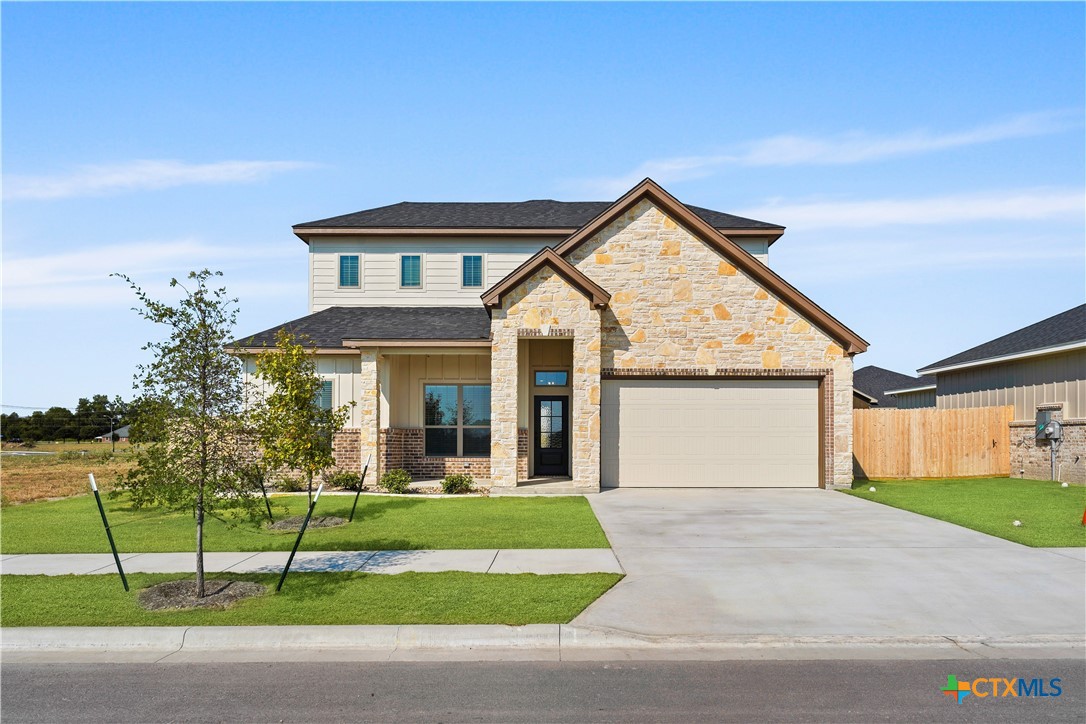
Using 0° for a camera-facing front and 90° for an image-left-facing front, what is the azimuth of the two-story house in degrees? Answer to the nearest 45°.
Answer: approximately 0°

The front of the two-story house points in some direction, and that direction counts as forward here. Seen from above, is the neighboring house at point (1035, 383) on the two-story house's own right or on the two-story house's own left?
on the two-story house's own left

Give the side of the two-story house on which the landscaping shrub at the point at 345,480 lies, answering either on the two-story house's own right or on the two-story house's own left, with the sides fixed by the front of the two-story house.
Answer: on the two-story house's own right

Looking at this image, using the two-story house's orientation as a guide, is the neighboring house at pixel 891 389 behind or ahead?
behind
